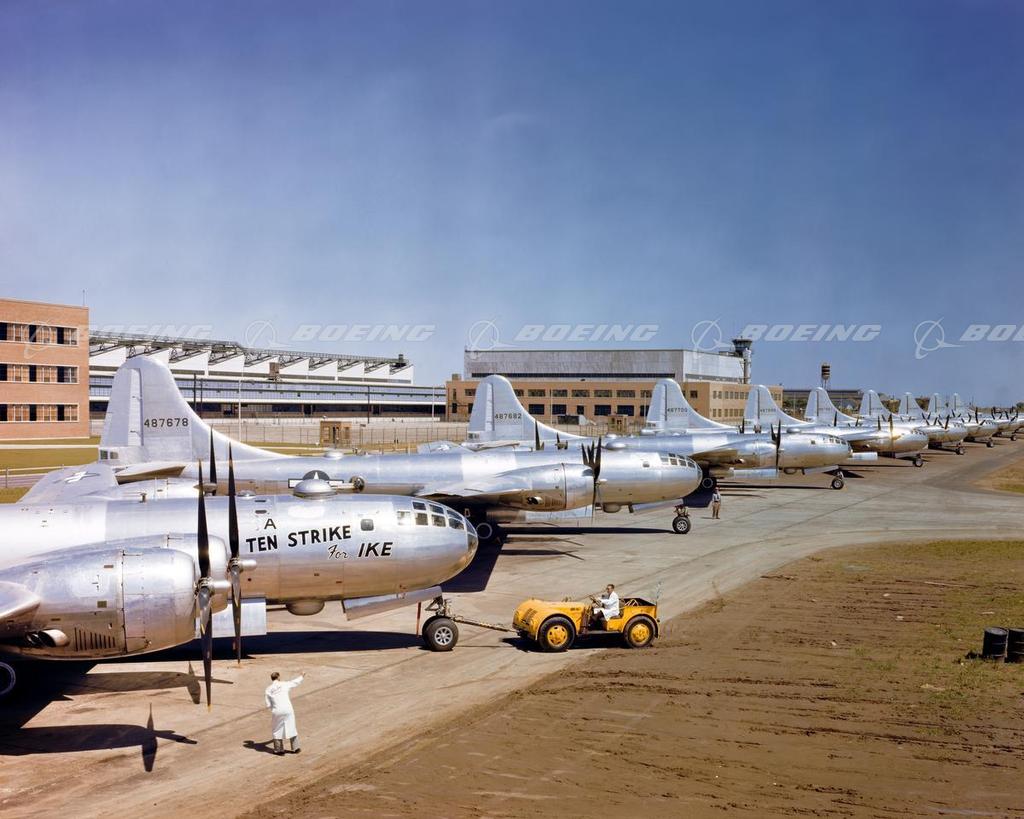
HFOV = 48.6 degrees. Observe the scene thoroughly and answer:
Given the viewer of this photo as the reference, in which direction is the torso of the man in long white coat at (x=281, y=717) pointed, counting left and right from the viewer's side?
facing away from the viewer and to the right of the viewer

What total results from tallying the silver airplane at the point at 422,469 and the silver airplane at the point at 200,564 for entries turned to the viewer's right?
2

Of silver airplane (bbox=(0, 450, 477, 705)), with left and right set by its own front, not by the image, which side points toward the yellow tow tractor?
front

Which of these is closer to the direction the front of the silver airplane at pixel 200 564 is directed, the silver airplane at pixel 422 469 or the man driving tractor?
the man driving tractor

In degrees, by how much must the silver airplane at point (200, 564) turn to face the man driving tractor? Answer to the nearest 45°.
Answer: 0° — it already faces them

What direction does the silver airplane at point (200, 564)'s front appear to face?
to the viewer's right

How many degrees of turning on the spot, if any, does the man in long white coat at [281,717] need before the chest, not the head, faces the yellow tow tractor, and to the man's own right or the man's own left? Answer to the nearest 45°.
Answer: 0° — they already face it

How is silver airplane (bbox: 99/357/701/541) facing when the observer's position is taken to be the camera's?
facing to the right of the viewer

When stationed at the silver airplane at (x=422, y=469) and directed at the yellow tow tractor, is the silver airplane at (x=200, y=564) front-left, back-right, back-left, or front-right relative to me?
front-right

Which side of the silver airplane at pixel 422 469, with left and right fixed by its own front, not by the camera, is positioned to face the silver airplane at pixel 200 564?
right
